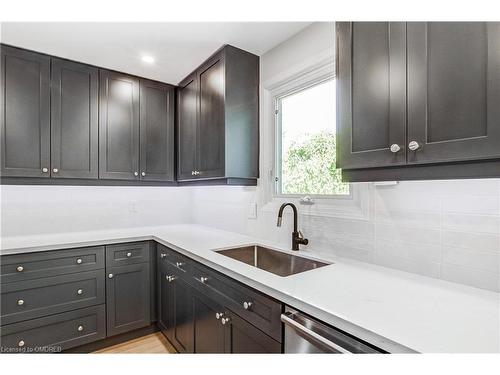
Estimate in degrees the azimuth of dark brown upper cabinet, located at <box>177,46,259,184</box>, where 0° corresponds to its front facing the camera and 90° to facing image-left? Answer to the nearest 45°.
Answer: approximately 45°

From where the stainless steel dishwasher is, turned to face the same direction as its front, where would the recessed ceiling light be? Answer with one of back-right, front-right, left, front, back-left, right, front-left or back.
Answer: right

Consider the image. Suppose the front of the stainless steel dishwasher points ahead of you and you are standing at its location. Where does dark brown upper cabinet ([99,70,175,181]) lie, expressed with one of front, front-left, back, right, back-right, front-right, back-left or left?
right

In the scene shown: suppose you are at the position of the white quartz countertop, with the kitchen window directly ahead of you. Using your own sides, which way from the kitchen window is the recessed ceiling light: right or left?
left

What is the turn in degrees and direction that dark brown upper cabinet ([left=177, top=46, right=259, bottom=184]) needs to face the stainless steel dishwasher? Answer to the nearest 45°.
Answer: approximately 45° to its left

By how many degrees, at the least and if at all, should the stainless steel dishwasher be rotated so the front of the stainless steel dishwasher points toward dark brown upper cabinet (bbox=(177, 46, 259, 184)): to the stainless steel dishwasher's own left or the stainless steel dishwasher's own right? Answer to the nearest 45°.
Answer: approximately 90° to the stainless steel dishwasher's own right
